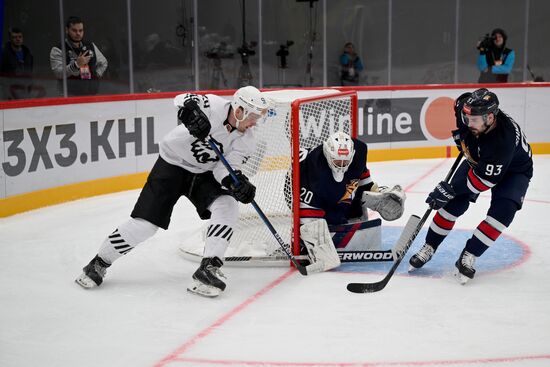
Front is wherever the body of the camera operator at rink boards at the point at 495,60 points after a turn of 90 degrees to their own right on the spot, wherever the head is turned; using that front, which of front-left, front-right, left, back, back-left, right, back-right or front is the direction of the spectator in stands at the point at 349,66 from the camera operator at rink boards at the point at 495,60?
front

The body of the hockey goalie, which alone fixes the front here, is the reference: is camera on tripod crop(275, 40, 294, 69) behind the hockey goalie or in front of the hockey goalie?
behind

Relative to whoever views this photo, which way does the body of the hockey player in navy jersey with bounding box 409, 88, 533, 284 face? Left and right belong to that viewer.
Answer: facing the viewer and to the left of the viewer

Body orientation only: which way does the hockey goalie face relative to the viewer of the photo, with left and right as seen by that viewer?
facing the viewer and to the right of the viewer

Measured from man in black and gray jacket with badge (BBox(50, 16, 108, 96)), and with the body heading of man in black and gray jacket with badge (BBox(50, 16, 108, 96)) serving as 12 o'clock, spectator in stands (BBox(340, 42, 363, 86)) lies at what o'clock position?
spectator in stands (BBox(340, 42, 363, 86)) is roughly at 8 o'clock from man in black and gray jacket with badge (BBox(50, 16, 108, 96)).

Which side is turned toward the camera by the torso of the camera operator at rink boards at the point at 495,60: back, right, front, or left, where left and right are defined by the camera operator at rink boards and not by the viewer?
front

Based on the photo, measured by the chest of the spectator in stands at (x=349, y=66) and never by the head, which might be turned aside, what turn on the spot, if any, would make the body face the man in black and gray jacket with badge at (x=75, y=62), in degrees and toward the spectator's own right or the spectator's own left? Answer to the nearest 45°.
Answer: approximately 45° to the spectator's own right

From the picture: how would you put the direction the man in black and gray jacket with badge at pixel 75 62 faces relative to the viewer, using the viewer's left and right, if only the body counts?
facing the viewer

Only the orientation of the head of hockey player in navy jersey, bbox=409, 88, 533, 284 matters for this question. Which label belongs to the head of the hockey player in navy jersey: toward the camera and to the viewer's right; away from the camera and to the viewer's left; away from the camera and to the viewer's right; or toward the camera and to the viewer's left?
toward the camera and to the viewer's left

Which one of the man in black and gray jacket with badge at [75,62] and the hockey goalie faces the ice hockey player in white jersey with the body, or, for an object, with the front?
the man in black and gray jacket with badge
